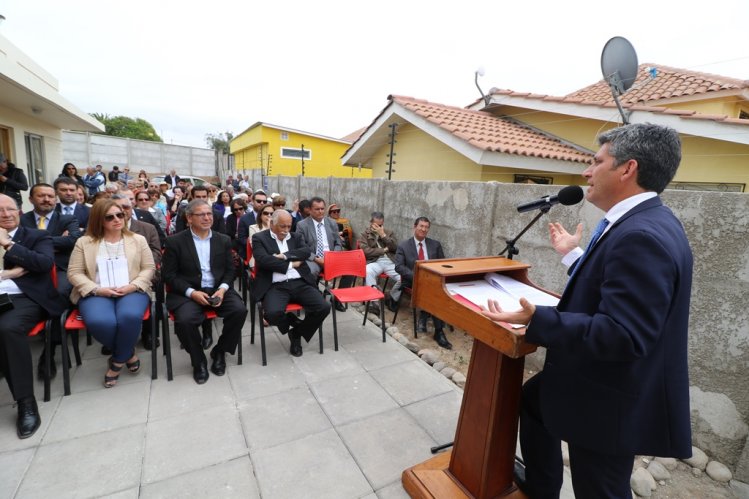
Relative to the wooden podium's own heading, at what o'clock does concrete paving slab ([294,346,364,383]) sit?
The concrete paving slab is roughly at 12 o'clock from the wooden podium.

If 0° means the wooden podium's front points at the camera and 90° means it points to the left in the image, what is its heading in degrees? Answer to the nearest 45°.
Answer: approximately 135°

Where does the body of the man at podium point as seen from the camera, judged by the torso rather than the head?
to the viewer's left

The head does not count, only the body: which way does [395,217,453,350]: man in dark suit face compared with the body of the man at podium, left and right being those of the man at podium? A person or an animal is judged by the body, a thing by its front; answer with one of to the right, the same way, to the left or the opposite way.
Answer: to the left

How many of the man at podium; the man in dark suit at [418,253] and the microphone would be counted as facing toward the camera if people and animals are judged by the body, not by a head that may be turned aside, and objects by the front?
1

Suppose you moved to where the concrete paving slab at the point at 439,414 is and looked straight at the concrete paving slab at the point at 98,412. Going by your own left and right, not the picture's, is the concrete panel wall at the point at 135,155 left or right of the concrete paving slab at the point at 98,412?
right

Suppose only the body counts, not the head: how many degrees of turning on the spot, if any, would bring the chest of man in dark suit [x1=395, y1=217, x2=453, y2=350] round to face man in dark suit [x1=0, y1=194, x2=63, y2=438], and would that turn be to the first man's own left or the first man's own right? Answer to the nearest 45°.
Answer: approximately 45° to the first man's own right

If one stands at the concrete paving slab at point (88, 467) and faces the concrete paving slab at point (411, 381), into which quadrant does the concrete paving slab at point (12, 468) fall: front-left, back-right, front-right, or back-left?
back-left

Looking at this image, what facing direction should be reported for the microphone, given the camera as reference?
facing to the right of the viewer

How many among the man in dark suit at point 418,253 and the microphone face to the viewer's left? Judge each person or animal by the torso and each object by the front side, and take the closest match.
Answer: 0

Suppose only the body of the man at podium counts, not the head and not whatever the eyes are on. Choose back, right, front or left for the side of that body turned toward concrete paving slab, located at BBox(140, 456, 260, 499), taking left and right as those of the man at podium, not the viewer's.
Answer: front

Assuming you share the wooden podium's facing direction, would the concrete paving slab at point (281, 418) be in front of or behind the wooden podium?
in front

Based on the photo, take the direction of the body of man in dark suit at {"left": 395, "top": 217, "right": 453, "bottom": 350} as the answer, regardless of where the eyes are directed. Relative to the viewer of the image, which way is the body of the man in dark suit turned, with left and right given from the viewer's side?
facing the viewer

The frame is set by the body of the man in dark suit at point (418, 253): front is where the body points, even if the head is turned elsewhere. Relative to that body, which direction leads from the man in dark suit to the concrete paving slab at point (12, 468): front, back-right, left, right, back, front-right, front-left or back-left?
front-right

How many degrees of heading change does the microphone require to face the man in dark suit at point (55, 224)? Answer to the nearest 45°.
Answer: approximately 180°

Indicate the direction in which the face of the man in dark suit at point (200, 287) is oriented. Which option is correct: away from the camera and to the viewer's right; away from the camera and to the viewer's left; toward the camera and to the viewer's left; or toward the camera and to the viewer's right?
toward the camera and to the viewer's right

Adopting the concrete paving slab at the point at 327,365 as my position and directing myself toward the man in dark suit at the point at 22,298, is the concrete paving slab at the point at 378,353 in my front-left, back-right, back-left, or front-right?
back-right

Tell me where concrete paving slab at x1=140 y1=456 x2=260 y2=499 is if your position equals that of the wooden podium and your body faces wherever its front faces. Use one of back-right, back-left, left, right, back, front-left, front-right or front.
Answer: front-left

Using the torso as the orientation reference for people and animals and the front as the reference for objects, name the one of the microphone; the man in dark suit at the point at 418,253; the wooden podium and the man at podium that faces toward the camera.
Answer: the man in dark suit
